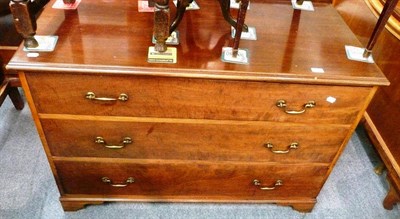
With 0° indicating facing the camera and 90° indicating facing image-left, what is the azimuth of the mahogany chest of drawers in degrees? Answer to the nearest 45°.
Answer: approximately 0°
